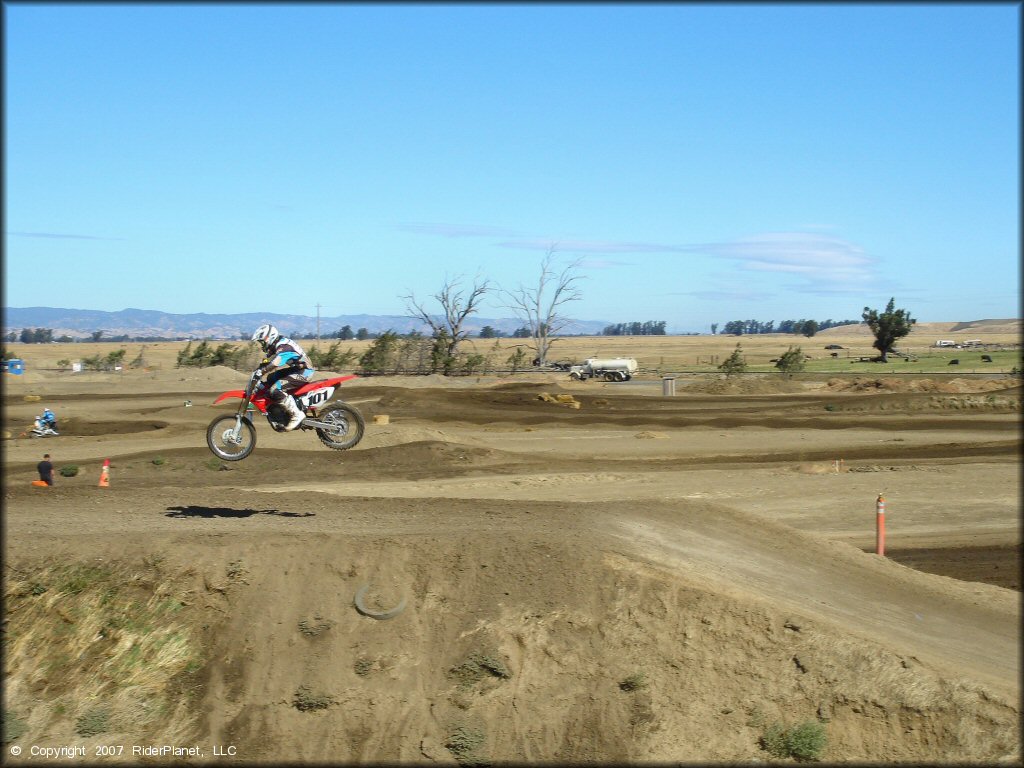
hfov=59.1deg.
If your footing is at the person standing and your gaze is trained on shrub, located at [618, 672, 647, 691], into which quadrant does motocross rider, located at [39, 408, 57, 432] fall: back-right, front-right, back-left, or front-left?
back-left

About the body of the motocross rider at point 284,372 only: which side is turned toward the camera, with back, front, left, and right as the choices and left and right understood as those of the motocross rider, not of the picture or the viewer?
left

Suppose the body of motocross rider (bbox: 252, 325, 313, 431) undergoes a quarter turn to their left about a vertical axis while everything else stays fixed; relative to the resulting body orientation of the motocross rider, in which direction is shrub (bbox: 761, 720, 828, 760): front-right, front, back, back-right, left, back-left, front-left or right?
front-left

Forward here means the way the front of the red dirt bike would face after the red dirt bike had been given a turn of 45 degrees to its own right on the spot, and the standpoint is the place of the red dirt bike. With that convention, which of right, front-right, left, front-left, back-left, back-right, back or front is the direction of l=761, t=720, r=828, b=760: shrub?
back

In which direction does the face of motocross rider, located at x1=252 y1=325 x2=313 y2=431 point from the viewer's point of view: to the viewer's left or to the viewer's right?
to the viewer's left

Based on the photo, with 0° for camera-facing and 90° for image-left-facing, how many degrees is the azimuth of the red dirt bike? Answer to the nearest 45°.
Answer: approximately 90°

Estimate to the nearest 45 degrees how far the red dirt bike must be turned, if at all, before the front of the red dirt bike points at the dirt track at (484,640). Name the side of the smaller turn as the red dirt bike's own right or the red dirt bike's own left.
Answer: approximately 135° to the red dirt bike's own left
